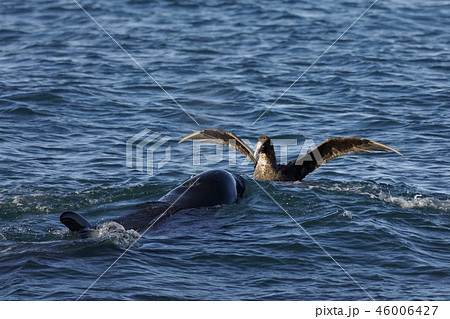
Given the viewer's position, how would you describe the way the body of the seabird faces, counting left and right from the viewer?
facing the viewer and to the left of the viewer
